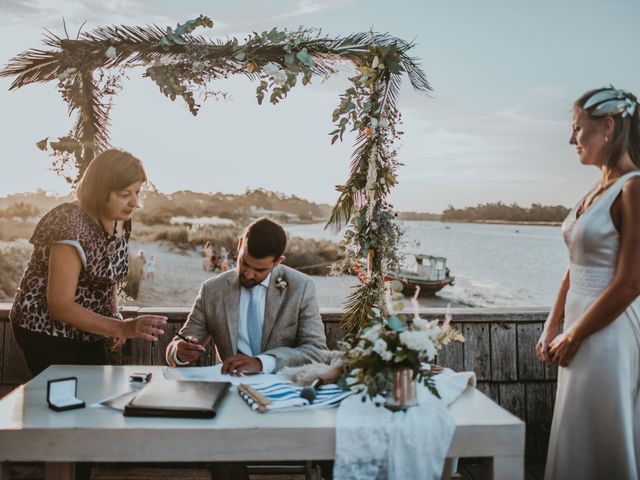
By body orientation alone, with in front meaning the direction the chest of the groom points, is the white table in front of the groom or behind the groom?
in front

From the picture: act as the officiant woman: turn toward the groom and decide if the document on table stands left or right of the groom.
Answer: right

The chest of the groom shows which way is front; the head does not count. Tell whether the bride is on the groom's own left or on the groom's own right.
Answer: on the groom's own left

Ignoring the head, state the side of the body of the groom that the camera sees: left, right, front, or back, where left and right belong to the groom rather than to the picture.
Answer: front

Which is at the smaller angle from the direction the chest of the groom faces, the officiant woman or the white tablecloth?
the white tablecloth

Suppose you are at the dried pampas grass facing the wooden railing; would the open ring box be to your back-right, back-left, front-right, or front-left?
back-left

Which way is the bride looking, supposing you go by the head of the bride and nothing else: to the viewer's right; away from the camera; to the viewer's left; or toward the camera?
to the viewer's left

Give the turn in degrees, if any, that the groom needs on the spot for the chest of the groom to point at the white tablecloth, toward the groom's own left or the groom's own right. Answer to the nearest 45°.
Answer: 0° — they already face it
